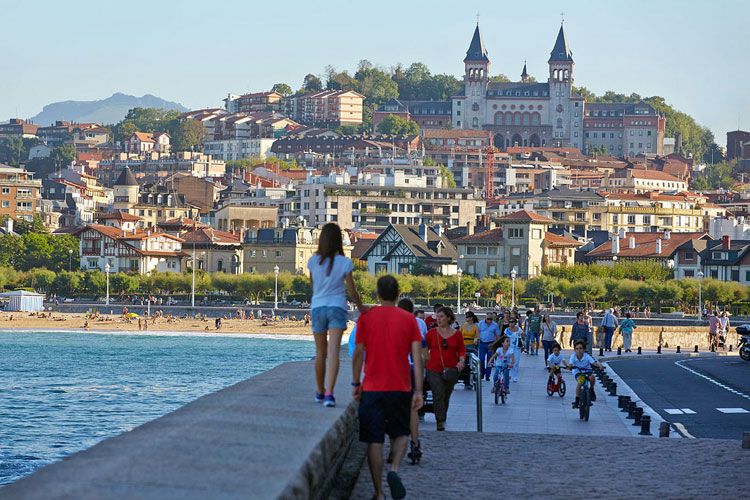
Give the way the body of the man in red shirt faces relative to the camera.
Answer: away from the camera

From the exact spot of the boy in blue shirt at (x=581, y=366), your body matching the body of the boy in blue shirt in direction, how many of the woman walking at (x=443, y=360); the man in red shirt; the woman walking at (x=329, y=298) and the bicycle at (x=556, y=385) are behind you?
1

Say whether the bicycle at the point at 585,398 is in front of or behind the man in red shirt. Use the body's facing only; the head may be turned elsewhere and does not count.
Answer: in front

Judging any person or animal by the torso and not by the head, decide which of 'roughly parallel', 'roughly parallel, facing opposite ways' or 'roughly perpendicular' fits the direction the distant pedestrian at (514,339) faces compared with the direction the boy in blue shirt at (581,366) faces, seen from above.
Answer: roughly parallel

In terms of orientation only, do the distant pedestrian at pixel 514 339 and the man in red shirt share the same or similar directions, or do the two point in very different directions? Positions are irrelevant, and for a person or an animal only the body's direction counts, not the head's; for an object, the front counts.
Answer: very different directions

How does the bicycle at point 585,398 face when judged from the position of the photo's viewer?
facing the viewer

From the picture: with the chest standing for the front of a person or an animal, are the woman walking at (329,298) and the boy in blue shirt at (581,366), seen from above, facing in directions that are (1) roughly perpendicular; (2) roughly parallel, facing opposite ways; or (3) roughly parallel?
roughly parallel, facing opposite ways

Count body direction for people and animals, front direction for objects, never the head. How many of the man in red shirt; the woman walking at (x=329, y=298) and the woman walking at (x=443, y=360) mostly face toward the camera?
1

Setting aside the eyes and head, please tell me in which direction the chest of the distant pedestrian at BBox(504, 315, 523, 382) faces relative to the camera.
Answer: toward the camera

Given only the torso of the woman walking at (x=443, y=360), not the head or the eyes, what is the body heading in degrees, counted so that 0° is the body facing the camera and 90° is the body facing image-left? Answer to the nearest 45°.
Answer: approximately 0°

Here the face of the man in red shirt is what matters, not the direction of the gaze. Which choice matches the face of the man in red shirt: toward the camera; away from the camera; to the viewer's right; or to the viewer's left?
away from the camera

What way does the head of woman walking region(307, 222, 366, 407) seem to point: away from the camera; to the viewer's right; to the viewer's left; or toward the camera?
away from the camera

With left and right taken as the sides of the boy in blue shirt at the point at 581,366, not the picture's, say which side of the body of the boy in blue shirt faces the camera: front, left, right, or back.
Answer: front

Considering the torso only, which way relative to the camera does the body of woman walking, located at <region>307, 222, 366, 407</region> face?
away from the camera

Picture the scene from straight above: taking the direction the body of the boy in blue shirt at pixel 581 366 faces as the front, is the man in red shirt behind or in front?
in front

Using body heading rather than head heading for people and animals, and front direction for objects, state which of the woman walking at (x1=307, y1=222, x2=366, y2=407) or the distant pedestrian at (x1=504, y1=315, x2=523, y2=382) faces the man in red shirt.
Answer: the distant pedestrian
